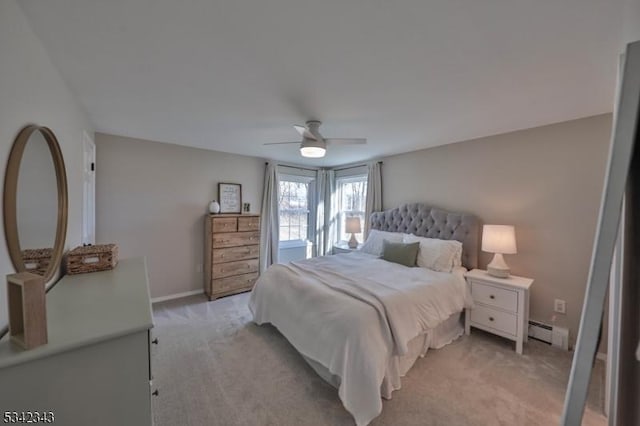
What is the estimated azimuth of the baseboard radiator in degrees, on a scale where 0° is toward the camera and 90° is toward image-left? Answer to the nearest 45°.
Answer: approximately 45°

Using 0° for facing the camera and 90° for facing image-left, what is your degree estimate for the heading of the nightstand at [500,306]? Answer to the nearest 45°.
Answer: approximately 45°

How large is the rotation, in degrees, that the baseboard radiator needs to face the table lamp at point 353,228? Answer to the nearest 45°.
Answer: approximately 45° to its right

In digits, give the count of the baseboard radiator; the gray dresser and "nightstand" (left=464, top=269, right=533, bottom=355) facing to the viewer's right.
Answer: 1

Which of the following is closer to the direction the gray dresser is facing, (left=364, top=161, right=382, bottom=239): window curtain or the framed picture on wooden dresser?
the window curtain

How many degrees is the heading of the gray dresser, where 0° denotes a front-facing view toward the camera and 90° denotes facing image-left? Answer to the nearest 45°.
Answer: approximately 270°

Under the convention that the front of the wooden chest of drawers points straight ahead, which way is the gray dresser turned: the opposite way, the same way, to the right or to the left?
to the left

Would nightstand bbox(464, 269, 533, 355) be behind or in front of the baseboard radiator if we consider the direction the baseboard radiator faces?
in front

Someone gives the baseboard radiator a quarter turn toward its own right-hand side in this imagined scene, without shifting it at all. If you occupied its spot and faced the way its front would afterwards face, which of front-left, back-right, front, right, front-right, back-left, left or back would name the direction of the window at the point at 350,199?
front-left

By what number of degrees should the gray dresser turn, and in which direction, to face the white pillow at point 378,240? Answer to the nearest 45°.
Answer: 0° — it already faces it

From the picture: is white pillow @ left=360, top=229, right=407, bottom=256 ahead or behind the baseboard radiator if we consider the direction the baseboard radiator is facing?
ahead

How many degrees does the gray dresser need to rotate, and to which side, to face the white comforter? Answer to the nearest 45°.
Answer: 0° — it already faces it

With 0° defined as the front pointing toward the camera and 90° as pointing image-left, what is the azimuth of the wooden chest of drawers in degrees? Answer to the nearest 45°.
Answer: approximately 315°
